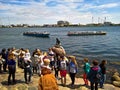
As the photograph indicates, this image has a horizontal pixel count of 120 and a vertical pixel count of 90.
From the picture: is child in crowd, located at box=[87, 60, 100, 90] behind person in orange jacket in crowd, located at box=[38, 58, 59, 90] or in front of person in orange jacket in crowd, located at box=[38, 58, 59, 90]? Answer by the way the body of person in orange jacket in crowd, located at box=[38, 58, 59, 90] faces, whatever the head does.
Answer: in front

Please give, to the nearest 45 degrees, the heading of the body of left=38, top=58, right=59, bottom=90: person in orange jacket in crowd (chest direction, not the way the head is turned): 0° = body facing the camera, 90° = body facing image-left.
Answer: approximately 180°
